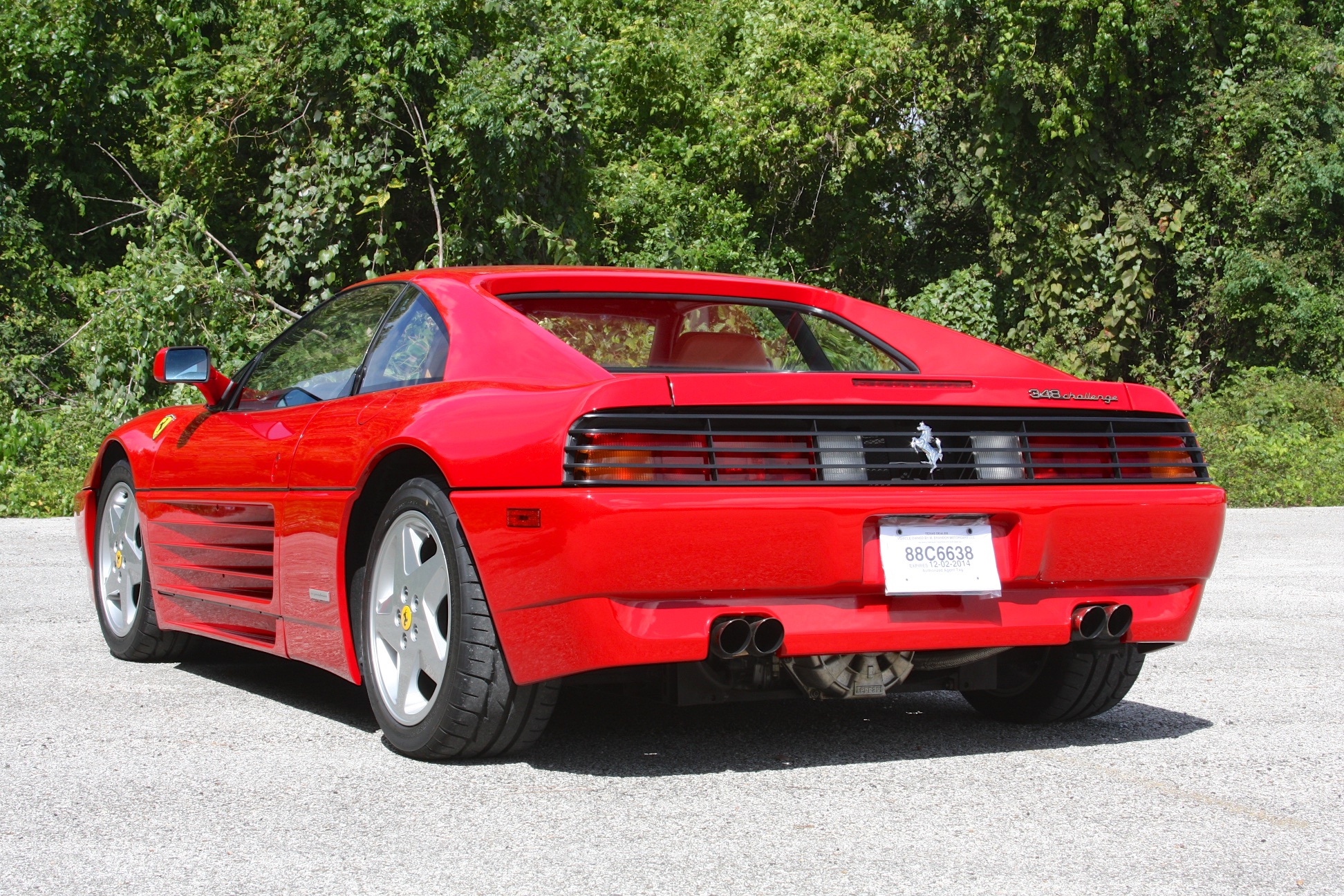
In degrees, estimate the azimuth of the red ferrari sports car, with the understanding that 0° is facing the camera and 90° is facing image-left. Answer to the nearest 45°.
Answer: approximately 135°
